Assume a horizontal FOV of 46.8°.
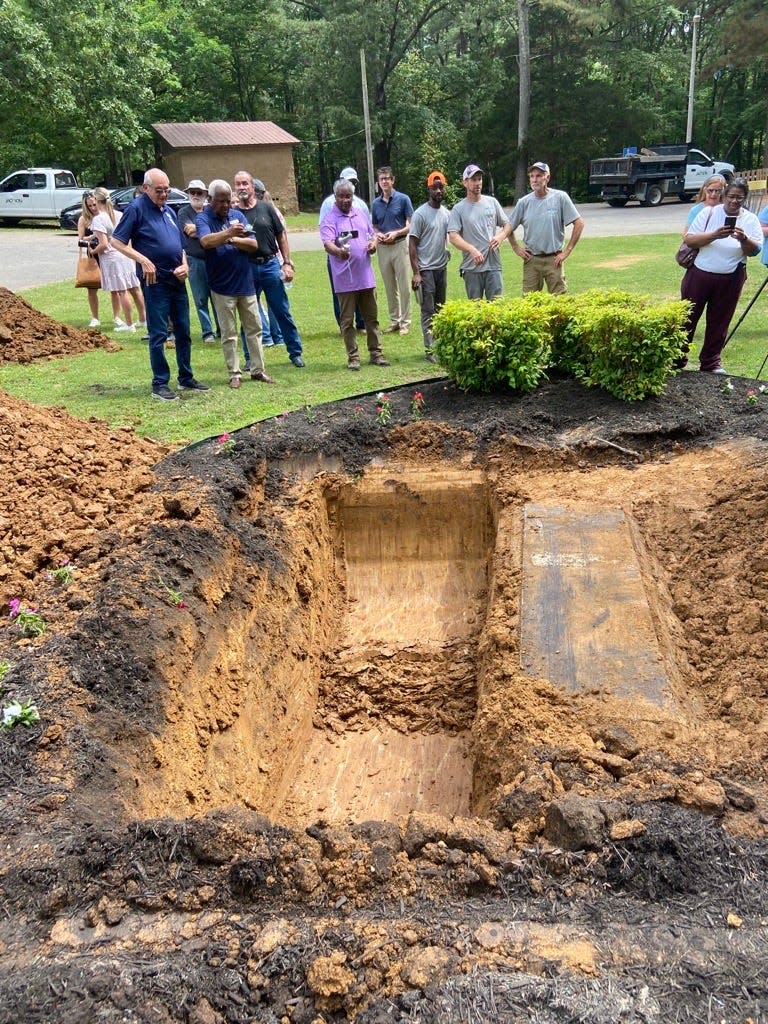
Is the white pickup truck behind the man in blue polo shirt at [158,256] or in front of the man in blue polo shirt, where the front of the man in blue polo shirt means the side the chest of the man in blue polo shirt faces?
behind

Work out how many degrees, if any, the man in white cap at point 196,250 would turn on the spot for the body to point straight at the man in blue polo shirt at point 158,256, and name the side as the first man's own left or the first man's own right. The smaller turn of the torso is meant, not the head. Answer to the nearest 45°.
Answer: approximately 45° to the first man's own right

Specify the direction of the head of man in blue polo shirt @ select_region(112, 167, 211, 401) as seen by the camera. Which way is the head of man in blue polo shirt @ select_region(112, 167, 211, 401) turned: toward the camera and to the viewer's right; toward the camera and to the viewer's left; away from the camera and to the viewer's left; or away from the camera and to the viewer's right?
toward the camera and to the viewer's right

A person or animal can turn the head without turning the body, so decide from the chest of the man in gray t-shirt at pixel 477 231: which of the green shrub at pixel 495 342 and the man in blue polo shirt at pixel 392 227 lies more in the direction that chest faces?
the green shrub

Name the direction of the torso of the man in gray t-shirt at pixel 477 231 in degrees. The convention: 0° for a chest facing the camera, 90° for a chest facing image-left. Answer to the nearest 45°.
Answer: approximately 0°
